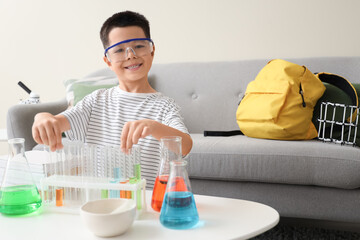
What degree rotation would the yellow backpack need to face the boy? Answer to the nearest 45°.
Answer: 0° — it already faces them

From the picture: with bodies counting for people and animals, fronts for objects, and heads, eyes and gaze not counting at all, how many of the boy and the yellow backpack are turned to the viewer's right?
0

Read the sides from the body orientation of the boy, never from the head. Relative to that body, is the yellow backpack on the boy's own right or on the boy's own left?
on the boy's own left

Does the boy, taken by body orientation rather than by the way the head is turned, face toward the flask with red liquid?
yes

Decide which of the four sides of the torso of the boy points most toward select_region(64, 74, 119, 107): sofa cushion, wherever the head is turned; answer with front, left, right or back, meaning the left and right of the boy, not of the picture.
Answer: back

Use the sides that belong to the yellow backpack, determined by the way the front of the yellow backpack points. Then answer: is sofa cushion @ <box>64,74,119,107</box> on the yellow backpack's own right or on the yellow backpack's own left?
on the yellow backpack's own right

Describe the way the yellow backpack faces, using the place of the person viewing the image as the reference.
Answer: facing the viewer and to the left of the viewer

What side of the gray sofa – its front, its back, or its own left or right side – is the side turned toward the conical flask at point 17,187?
front

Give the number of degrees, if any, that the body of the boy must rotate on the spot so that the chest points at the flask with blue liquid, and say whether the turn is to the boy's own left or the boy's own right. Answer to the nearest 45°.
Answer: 0° — they already face it

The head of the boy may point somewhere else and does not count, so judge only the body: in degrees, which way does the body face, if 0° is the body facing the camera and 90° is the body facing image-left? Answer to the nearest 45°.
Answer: approximately 0°

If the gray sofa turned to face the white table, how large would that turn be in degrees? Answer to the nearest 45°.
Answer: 0° — it already faces it
